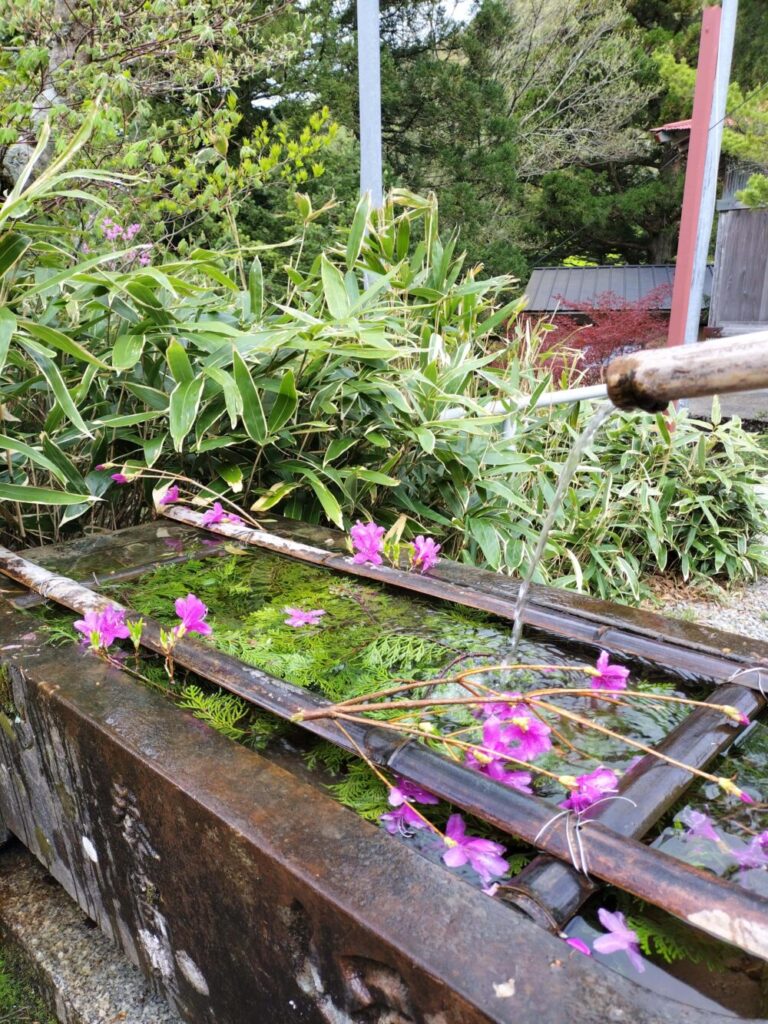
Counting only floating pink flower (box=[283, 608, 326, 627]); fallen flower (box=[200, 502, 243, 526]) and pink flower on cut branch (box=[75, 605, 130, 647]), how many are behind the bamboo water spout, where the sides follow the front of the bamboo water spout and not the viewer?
0

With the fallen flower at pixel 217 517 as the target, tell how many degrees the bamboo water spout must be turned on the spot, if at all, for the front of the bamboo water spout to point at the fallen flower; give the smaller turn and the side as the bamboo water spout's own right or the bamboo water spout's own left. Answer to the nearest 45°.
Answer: approximately 45° to the bamboo water spout's own right

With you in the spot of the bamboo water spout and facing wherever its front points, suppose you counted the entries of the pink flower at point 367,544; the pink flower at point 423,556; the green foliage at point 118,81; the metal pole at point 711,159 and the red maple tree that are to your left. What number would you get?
0

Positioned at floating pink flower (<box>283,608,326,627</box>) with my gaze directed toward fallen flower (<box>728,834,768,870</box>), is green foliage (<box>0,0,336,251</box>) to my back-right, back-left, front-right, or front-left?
back-left

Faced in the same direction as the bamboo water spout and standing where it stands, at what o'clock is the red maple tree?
The red maple tree is roughly at 3 o'clock from the bamboo water spout.

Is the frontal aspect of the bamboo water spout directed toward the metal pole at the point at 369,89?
no

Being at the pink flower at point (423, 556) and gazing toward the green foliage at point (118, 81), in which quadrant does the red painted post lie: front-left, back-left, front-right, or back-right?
front-right

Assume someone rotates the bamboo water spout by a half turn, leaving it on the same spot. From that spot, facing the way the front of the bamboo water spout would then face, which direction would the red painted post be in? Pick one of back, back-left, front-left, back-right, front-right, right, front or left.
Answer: left

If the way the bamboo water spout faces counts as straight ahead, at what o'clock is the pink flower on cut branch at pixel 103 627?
The pink flower on cut branch is roughly at 12 o'clock from the bamboo water spout.

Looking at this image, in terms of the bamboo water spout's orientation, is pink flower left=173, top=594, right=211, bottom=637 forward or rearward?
forward

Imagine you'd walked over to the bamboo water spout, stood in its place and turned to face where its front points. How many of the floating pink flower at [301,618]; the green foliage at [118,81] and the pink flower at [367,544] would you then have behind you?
0

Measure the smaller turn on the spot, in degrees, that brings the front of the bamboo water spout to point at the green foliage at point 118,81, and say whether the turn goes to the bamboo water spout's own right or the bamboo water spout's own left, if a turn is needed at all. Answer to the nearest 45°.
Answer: approximately 45° to the bamboo water spout's own right

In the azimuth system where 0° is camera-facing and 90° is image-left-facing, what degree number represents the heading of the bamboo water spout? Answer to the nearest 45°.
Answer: approximately 90°
